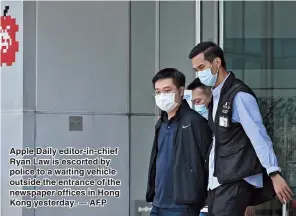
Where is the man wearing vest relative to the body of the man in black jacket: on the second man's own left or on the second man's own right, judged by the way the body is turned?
on the second man's own left

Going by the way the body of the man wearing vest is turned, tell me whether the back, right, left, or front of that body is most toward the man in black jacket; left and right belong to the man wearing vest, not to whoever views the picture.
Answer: front

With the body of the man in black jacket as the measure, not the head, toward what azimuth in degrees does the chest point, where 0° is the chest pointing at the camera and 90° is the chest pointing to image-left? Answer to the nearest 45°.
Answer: approximately 45°

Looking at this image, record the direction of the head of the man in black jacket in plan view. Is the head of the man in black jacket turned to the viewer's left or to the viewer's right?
to the viewer's left

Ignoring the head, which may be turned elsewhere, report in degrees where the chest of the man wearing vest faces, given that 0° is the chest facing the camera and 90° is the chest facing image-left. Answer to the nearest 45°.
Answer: approximately 45°

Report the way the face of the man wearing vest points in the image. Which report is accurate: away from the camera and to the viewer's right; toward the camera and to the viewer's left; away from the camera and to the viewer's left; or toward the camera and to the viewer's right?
toward the camera and to the viewer's left

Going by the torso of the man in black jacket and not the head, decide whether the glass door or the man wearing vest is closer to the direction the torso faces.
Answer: the man wearing vest

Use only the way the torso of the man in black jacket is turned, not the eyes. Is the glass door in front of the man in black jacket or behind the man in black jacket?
behind

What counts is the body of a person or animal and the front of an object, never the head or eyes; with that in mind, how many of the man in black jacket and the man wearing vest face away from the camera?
0
